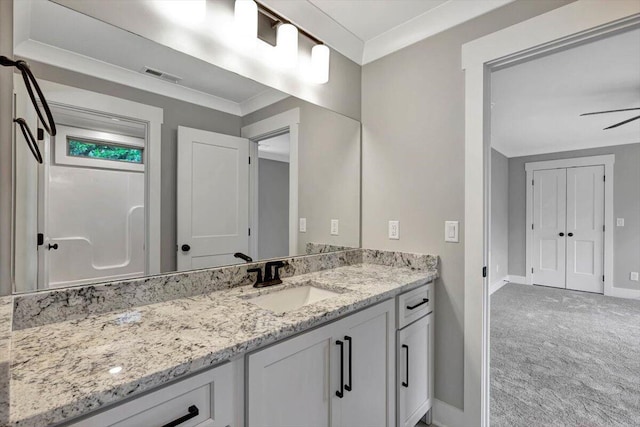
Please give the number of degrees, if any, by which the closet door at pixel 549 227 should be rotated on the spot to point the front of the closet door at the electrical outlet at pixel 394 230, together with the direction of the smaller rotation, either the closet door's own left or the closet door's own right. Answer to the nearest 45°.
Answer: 0° — it already faces it

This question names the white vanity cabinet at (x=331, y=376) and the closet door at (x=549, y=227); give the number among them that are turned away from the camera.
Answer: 0

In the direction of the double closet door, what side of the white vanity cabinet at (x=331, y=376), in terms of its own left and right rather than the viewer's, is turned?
left

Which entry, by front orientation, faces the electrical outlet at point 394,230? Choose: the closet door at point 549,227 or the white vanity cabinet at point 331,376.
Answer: the closet door

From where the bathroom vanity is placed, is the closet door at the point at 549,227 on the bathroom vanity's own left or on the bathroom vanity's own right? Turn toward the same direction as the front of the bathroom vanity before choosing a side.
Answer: on the bathroom vanity's own left

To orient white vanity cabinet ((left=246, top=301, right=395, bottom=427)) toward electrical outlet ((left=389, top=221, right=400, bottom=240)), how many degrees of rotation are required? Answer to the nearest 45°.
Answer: approximately 90° to its left

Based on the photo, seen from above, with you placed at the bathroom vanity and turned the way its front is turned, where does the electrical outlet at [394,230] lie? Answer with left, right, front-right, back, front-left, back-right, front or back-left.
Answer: left

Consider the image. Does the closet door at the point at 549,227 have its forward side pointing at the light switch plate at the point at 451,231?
yes

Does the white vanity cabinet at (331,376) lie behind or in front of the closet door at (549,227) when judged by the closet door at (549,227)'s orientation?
in front

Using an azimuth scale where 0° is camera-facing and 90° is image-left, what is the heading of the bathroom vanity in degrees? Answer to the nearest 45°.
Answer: approximately 315°

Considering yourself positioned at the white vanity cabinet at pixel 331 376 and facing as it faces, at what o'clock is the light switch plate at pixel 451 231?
The light switch plate is roughly at 9 o'clock from the white vanity cabinet.

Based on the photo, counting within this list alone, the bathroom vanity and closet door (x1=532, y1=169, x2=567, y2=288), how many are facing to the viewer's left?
0

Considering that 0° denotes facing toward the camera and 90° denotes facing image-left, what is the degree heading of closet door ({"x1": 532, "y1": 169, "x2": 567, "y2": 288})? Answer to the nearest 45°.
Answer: approximately 0°

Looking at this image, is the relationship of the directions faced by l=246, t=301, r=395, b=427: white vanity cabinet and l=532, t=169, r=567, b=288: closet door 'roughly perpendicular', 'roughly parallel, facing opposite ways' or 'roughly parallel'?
roughly perpendicular
